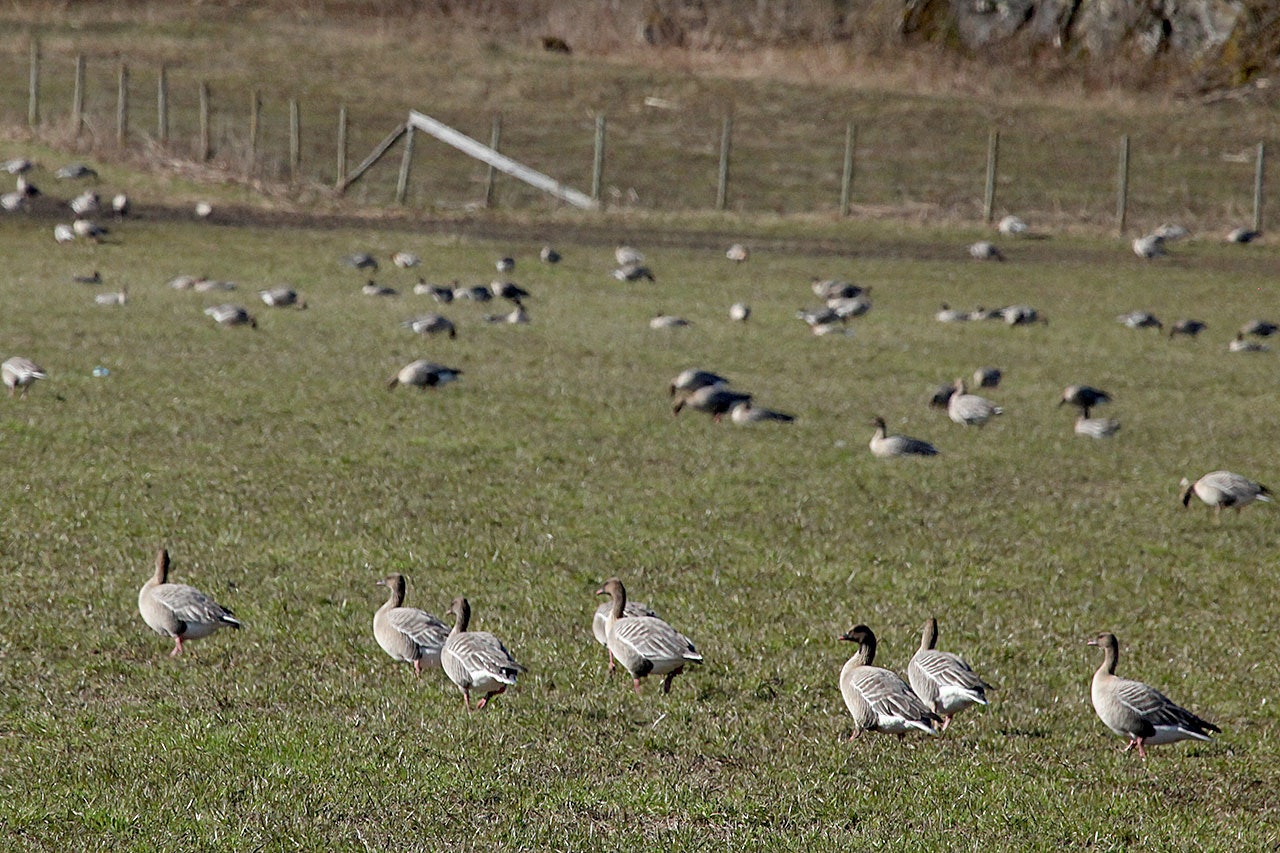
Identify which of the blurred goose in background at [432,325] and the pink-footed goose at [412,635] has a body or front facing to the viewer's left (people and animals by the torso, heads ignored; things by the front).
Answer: the pink-footed goose

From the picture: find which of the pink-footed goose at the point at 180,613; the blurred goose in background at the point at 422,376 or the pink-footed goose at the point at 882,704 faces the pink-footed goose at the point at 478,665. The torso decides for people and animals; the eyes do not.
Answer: the pink-footed goose at the point at 882,704

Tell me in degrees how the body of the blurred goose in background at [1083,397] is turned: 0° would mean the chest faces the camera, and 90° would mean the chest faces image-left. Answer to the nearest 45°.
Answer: approximately 90°

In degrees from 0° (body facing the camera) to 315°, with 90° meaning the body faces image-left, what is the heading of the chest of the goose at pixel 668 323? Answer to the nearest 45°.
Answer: approximately 90°

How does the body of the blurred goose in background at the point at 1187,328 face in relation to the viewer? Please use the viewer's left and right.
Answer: facing to the left of the viewer

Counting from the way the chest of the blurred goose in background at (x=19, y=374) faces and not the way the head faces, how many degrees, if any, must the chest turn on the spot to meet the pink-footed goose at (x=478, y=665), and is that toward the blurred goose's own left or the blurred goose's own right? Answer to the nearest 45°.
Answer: approximately 90° to the blurred goose's own left

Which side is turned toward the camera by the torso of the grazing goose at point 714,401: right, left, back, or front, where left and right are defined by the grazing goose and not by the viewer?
left

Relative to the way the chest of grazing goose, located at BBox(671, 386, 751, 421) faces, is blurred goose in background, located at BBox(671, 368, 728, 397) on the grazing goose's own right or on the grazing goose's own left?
on the grazing goose's own right

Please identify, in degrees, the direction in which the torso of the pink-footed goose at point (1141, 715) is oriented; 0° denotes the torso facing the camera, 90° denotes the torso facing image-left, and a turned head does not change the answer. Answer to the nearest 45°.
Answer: approximately 90°

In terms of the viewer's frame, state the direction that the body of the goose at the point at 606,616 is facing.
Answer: to the viewer's left

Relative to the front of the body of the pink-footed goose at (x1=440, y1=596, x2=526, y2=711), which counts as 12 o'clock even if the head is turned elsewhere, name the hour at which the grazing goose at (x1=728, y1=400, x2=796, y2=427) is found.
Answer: The grazing goose is roughly at 2 o'clock from the pink-footed goose.
